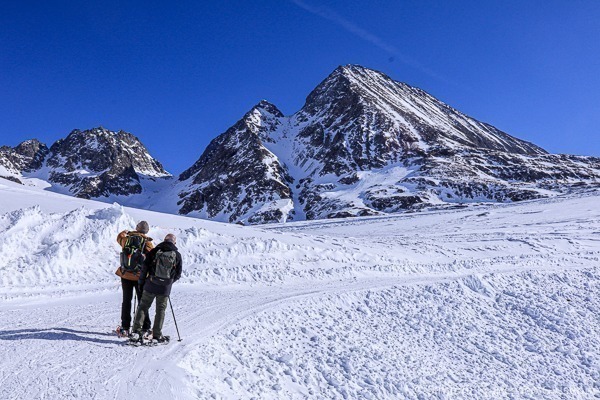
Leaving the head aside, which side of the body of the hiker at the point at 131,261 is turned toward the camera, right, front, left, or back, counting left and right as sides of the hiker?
back

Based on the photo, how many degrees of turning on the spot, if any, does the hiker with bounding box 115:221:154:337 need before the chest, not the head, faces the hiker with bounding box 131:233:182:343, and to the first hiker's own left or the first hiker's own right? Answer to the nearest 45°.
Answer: approximately 135° to the first hiker's own right
